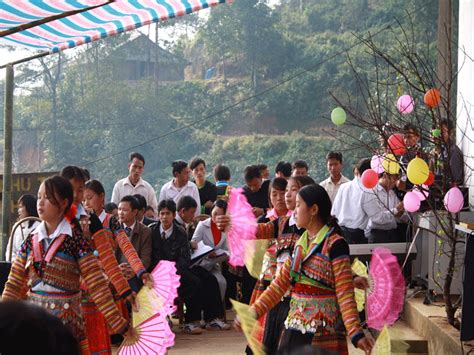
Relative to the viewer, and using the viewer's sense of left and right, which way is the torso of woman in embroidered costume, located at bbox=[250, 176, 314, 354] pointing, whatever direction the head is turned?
facing the viewer and to the left of the viewer

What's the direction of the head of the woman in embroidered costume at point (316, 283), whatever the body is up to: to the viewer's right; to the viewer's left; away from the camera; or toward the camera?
to the viewer's left

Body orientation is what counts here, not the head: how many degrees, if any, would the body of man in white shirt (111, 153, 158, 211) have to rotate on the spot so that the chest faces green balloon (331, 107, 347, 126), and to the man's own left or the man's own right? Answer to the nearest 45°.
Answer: approximately 90° to the man's own left
